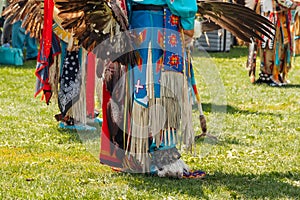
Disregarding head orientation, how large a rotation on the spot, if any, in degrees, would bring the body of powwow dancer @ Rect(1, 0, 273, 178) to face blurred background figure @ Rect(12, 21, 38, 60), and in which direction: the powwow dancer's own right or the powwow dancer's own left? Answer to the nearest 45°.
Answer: approximately 90° to the powwow dancer's own left
